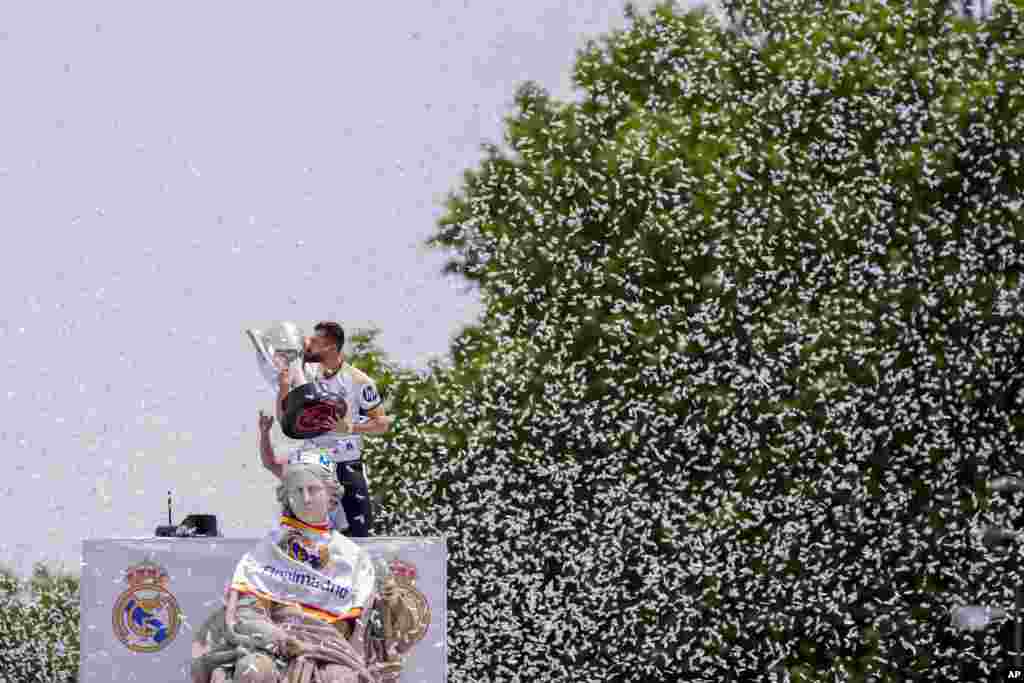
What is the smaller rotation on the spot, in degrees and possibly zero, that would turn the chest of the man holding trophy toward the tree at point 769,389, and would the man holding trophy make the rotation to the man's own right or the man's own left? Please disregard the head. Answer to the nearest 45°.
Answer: approximately 180°

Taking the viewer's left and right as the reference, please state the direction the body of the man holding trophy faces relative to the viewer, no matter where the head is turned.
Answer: facing the viewer and to the left of the viewer

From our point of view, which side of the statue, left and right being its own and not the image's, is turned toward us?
front

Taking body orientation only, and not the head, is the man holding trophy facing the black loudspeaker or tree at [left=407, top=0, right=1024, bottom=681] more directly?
the black loudspeaker

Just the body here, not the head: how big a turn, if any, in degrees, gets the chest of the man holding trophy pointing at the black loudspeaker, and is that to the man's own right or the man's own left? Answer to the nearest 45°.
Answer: approximately 45° to the man's own right

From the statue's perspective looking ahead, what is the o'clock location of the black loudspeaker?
The black loudspeaker is roughly at 5 o'clock from the statue.
